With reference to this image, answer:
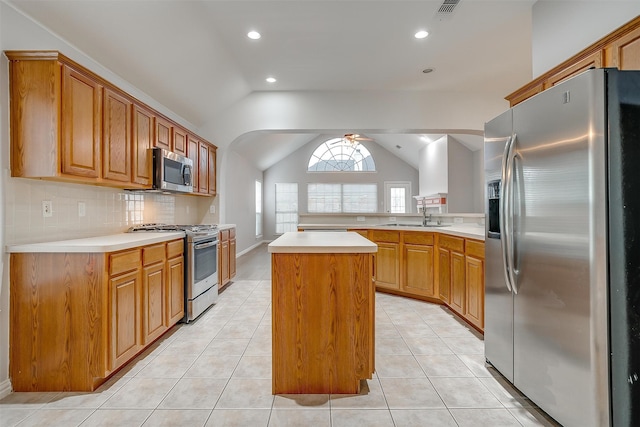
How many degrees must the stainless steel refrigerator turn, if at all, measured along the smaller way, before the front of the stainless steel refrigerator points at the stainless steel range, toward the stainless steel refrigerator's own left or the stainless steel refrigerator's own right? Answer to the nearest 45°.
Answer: approximately 45° to the stainless steel refrigerator's own right

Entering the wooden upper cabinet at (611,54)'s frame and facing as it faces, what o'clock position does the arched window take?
The arched window is roughly at 3 o'clock from the wooden upper cabinet.

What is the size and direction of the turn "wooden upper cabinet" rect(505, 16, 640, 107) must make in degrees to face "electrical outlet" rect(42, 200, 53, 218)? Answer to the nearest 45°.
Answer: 0° — it already faces it

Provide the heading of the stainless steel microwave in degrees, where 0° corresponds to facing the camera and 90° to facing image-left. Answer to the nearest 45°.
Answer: approximately 315°

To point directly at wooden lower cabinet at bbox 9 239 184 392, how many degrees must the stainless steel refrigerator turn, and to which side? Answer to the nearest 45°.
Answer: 0° — it already faces it

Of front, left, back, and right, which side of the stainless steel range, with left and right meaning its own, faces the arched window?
left

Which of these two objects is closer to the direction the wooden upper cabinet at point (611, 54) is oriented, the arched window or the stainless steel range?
the stainless steel range

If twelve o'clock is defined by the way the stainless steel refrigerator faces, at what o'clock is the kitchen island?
The kitchen island is roughly at 1 o'clock from the stainless steel refrigerator.

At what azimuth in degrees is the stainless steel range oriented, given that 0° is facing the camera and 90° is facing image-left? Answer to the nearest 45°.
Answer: approximately 315°
